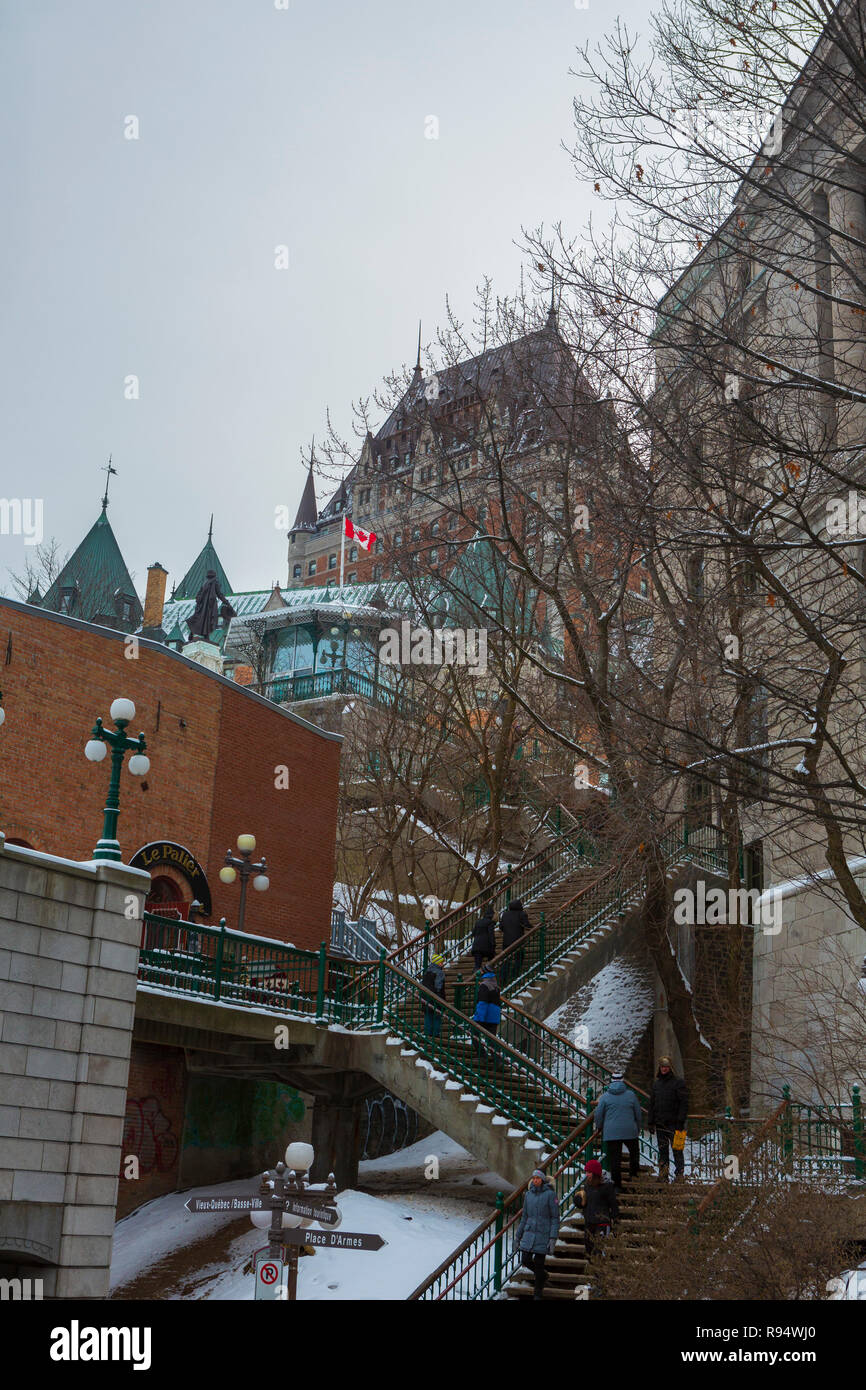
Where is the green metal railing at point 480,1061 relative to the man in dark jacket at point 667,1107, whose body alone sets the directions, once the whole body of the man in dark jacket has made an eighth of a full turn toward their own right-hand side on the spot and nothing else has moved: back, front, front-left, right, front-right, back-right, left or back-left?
right

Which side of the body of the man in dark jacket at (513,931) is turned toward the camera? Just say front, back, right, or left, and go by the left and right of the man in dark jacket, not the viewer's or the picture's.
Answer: back

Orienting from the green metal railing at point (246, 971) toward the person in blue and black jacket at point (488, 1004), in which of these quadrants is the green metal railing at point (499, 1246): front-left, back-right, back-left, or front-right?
front-right

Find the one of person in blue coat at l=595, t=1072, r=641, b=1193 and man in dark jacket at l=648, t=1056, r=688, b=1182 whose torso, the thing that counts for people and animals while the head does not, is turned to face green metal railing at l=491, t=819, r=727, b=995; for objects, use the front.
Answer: the person in blue coat

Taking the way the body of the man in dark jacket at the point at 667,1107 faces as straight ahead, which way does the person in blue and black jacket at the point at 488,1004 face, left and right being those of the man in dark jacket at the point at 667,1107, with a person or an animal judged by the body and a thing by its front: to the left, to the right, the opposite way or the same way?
the opposite way

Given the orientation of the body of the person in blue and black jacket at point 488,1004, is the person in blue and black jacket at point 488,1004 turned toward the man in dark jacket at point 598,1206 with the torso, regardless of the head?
no

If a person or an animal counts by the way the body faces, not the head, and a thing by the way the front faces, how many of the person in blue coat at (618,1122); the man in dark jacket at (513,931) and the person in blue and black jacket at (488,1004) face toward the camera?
0

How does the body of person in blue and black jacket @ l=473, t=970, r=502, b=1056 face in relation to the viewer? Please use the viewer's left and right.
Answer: facing away from the viewer

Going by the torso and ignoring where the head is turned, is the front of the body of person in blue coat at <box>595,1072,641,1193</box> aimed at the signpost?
no

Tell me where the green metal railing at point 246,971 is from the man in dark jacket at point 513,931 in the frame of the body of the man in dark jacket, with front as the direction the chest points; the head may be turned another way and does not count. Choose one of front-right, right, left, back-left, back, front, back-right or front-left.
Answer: back-left

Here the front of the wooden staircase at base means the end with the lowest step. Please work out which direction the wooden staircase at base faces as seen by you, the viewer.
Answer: facing the viewer

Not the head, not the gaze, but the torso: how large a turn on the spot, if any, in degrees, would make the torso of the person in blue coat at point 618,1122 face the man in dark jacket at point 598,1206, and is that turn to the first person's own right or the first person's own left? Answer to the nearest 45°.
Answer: approximately 180°

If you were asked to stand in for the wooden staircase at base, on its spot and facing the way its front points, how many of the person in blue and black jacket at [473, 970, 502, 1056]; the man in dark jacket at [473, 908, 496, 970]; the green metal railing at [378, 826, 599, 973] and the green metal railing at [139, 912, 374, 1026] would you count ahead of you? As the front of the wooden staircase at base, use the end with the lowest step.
0

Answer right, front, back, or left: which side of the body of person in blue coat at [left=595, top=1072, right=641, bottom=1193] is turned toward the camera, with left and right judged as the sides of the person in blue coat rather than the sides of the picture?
back

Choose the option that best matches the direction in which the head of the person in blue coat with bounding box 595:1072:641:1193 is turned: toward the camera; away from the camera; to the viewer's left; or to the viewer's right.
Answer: away from the camera

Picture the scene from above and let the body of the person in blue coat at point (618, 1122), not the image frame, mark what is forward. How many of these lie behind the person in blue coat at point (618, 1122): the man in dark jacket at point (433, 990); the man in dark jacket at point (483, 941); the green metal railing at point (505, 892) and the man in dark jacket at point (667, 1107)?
0

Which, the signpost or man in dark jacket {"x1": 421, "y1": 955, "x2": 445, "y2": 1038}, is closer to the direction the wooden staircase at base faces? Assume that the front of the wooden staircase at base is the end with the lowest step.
the signpost

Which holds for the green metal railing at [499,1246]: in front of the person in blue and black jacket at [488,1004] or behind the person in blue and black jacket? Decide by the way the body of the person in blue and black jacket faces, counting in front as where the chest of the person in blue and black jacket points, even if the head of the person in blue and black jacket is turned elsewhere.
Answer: behind
